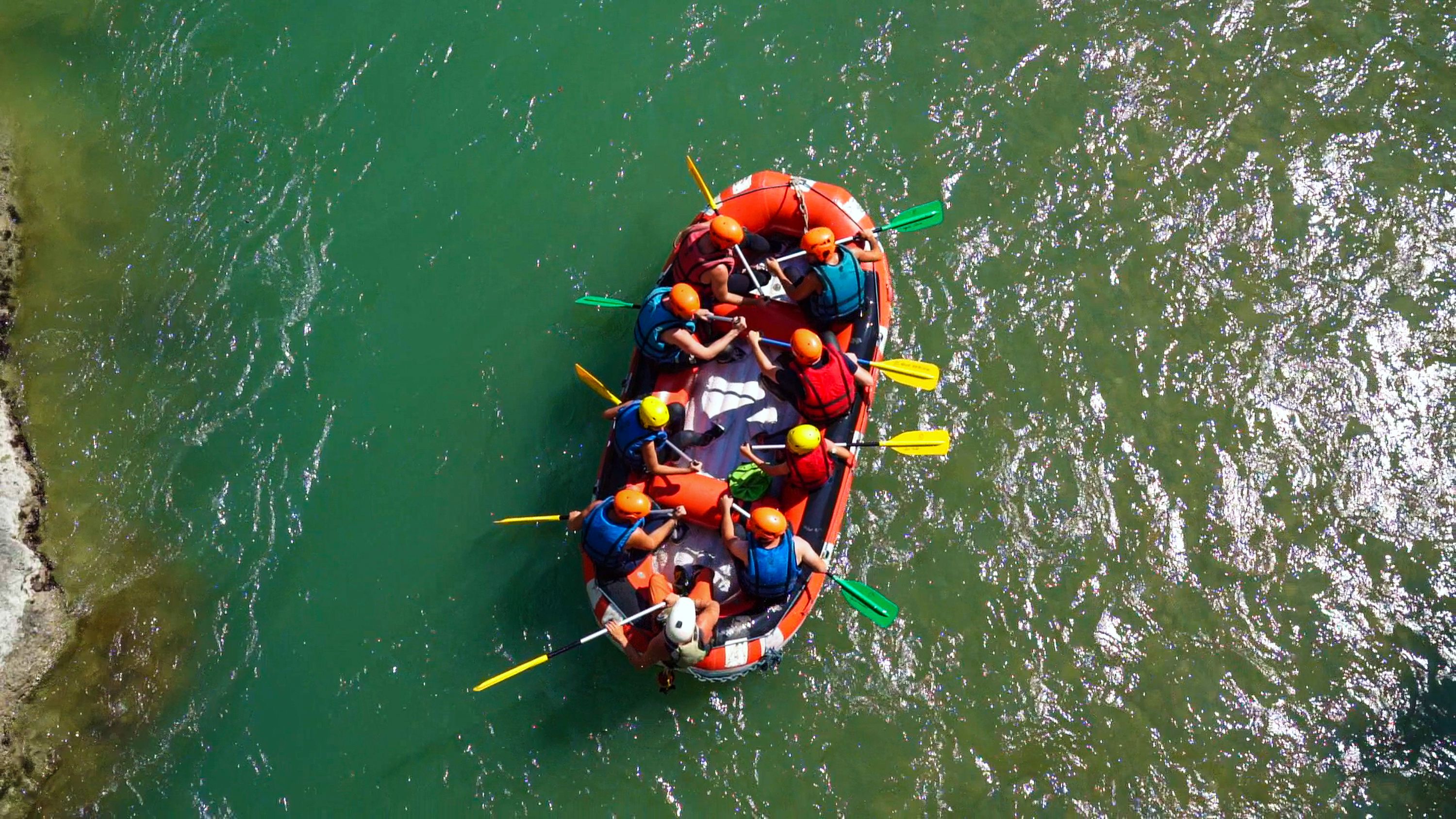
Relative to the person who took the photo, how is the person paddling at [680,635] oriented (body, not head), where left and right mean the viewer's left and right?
facing away from the viewer

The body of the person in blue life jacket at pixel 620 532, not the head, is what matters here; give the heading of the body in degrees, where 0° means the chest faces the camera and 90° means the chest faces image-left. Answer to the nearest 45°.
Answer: approximately 225°

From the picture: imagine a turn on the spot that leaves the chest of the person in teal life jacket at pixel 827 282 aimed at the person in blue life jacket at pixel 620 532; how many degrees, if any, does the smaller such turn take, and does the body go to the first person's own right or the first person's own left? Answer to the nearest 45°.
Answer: approximately 90° to the first person's own left

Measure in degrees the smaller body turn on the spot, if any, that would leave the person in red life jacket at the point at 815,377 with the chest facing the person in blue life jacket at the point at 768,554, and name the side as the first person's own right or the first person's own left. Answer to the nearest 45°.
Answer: approximately 135° to the first person's own left

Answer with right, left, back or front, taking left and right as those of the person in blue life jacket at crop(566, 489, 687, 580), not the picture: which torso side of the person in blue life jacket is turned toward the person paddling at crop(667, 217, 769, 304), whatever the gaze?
front

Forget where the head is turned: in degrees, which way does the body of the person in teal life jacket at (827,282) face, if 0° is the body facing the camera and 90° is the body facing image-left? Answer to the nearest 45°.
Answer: approximately 135°

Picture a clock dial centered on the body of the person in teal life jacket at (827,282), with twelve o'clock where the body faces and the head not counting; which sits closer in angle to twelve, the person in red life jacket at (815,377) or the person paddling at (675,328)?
the person paddling

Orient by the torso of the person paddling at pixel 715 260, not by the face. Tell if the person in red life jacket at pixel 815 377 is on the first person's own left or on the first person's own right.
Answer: on the first person's own right

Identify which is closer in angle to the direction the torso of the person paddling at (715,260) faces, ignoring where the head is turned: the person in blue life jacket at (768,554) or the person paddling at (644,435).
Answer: the person in blue life jacket

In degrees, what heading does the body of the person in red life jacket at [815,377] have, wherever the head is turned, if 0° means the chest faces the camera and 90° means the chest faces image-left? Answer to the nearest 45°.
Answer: approximately 135°
